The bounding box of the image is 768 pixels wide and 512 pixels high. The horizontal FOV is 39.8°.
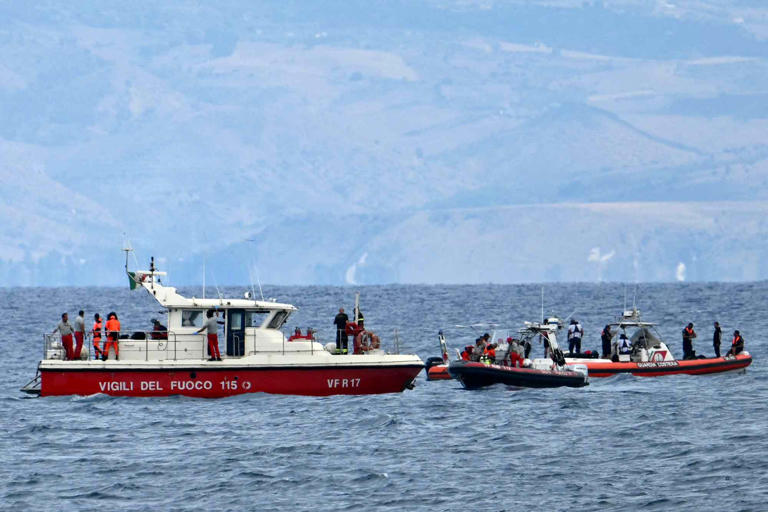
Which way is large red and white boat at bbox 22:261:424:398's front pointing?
to the viewer's right

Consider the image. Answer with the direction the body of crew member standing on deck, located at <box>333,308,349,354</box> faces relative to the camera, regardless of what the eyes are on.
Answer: away from the camera

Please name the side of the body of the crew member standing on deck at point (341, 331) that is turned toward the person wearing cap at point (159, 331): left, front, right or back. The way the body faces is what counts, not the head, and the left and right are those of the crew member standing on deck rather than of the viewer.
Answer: left

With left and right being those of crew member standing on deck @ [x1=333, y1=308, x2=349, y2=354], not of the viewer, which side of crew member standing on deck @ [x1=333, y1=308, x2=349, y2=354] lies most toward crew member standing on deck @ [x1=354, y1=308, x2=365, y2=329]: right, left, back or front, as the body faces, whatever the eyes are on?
right

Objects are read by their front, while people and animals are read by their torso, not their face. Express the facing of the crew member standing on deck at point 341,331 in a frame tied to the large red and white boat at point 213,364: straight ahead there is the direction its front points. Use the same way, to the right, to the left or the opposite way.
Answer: to the left

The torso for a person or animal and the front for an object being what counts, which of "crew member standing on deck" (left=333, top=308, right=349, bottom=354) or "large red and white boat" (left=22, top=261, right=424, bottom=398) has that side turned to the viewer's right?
the large red and white boat

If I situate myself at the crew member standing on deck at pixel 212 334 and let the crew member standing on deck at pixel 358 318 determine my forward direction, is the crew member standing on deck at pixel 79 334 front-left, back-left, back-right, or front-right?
back-left
